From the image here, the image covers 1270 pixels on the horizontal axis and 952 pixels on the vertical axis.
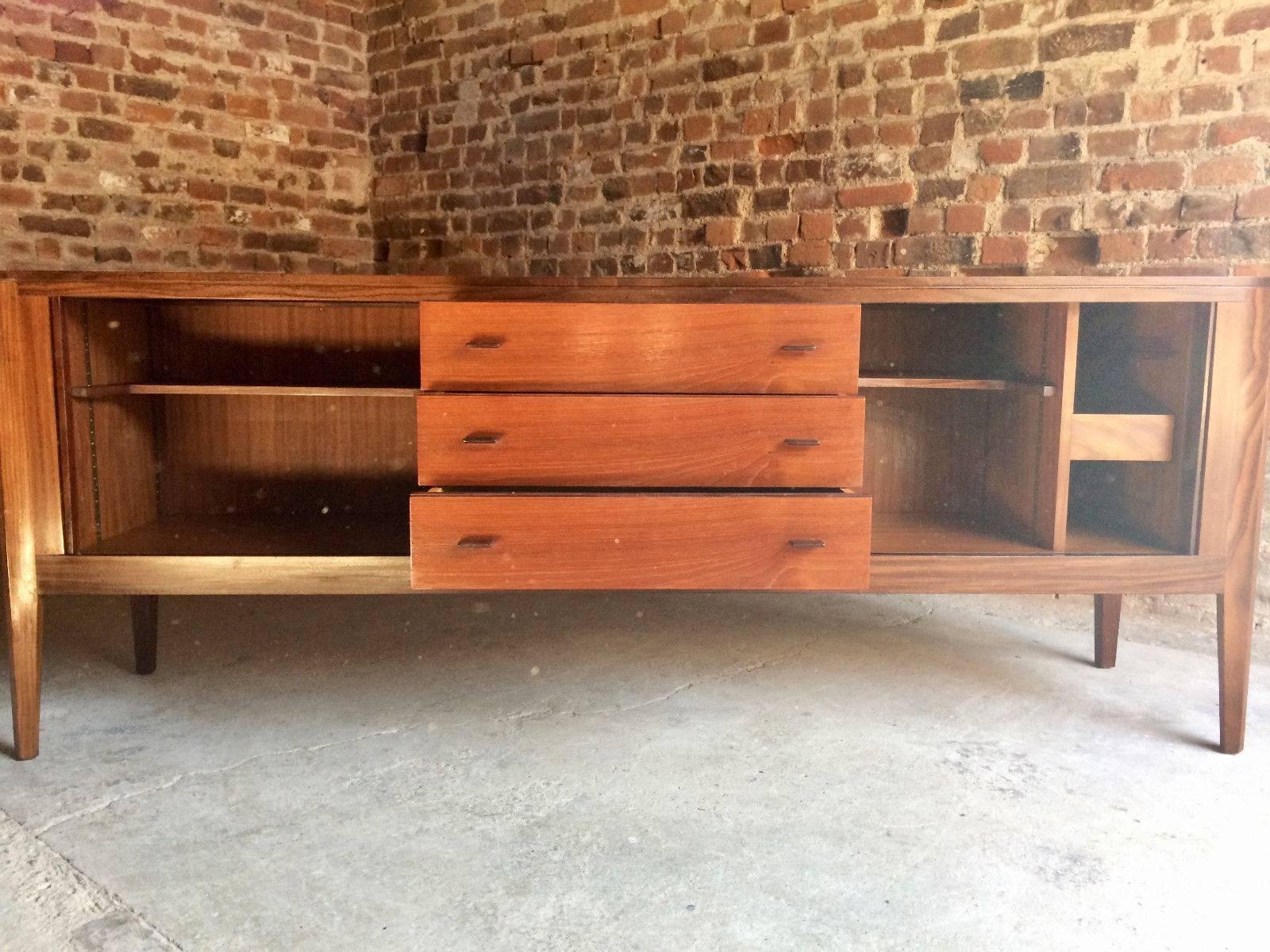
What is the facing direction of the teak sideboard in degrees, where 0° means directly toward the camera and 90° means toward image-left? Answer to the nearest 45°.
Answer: approximately 0°
